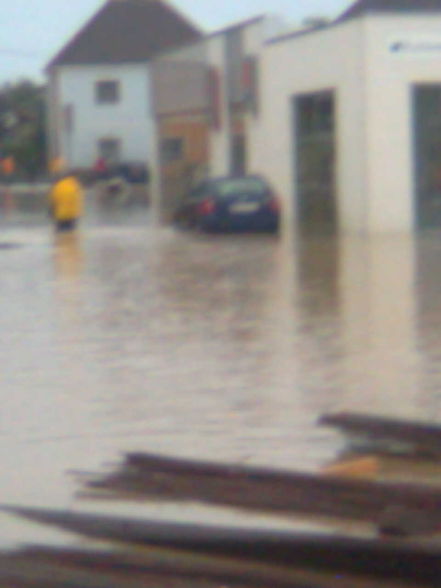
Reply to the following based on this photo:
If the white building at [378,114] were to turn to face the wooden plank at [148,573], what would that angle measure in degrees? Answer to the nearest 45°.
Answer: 0° — it already faces it

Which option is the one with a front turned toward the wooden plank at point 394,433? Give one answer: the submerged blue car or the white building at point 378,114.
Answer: the white building

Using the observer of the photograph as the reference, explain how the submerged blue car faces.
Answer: facing away from the viewer and to the left of the viewer

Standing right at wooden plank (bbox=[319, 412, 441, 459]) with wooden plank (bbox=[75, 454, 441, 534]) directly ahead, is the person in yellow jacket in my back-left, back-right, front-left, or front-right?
back-right

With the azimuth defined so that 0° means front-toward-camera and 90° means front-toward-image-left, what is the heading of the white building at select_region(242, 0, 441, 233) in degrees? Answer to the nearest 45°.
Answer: approximately 0°

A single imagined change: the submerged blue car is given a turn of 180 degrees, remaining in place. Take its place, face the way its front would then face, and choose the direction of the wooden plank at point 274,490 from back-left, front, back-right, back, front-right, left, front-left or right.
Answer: front-right

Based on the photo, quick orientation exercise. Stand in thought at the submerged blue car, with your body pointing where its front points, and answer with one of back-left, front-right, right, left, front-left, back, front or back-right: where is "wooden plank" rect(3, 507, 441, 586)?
back-left

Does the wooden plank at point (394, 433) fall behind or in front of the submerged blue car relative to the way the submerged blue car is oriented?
behind

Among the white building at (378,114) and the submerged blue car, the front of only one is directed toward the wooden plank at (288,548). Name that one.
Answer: the white building

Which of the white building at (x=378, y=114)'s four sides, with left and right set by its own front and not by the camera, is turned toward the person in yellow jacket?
right

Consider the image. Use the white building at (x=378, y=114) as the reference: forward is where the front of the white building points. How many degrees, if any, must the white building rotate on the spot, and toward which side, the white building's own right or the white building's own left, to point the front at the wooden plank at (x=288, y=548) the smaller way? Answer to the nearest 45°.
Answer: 0° — it already faces it

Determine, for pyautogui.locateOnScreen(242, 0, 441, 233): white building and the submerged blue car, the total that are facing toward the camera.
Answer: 1

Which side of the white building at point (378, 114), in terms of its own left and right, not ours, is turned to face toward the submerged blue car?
right

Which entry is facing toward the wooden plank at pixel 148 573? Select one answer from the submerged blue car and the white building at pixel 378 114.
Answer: the white building
